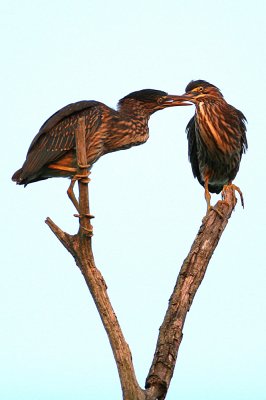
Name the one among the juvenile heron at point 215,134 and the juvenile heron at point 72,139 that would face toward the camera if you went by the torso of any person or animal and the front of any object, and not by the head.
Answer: the juvenile heron at point 215,134

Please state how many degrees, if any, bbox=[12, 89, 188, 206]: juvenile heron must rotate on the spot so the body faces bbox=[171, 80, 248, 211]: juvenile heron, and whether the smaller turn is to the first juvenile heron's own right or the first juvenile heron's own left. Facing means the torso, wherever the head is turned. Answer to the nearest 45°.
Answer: approximately 45° to the first juvenile heron's own left

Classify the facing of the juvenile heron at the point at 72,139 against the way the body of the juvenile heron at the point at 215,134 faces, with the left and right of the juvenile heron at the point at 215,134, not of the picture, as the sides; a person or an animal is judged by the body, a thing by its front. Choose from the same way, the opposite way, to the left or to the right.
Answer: to the left

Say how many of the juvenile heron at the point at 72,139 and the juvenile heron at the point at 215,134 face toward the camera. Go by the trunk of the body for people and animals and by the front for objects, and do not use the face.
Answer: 1

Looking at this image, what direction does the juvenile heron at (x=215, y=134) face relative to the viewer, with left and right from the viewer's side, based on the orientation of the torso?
facing the viewer

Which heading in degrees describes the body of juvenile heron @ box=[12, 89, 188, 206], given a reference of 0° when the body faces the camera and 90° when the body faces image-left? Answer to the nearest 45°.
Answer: approximately 270°
